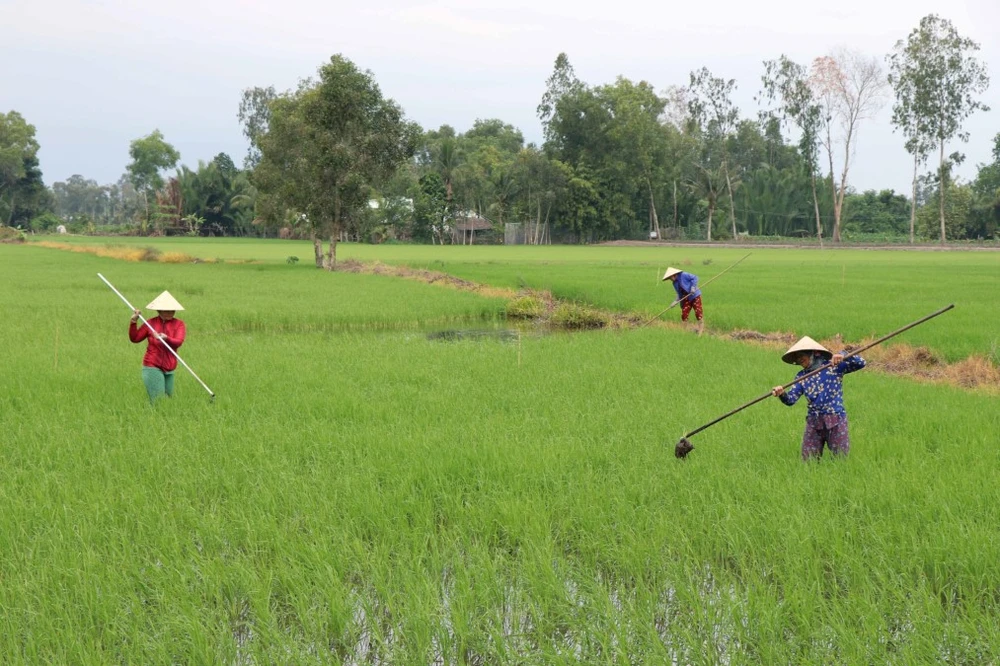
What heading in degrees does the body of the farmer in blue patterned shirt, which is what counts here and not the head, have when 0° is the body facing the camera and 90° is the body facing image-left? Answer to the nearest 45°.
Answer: approximately 45°

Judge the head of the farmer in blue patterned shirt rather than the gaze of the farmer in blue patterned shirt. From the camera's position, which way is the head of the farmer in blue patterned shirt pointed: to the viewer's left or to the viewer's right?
to the viewer's left

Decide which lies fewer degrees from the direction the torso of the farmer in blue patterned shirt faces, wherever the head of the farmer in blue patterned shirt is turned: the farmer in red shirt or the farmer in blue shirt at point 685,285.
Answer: the farmer in red shirt

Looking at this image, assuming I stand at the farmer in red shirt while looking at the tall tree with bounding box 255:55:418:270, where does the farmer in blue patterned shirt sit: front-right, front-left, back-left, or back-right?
back-right

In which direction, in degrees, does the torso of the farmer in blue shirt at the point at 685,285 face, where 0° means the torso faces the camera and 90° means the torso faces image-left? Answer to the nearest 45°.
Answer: approximately 45°

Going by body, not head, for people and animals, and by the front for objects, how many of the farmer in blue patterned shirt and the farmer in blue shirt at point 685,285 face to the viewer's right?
0

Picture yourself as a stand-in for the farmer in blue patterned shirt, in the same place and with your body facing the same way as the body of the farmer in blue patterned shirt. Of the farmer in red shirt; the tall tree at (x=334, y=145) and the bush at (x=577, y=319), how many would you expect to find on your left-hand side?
0

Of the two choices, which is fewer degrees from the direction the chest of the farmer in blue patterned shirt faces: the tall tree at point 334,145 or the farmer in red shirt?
the farmer in red shirt

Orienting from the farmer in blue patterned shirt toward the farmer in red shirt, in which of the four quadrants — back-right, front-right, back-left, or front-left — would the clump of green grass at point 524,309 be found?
front-right

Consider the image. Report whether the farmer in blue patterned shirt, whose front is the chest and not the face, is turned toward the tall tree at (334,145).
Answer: no

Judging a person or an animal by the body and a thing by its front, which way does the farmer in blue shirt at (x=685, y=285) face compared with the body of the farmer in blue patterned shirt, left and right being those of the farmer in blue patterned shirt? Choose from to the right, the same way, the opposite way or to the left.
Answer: to the right

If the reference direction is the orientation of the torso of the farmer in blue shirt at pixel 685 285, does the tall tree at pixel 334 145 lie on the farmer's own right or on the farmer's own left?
on the farmer's own right

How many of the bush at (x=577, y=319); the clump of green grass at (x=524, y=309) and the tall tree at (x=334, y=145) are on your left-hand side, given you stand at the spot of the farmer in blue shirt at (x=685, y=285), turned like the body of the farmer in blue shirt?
0
